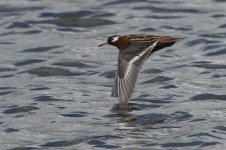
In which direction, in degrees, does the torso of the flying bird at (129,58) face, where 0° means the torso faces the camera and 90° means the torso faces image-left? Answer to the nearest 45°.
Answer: approximately 90°
